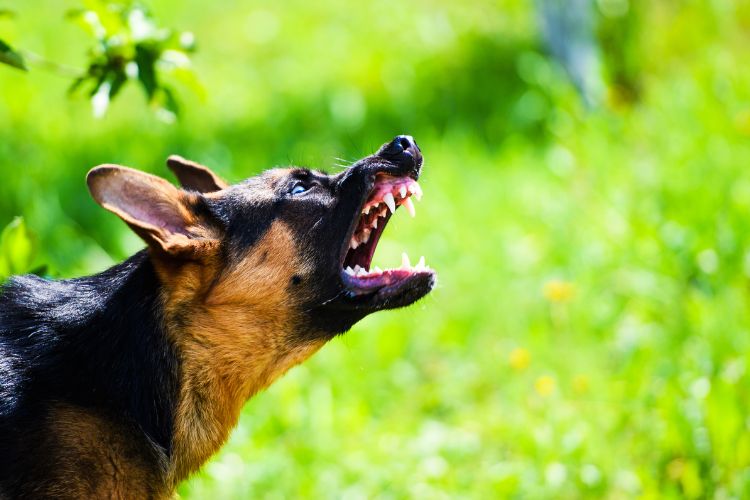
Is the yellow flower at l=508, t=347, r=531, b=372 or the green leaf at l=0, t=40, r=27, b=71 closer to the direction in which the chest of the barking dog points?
the yellow flower

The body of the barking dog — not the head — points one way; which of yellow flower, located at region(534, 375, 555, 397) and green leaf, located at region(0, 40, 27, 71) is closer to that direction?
the yellow flower

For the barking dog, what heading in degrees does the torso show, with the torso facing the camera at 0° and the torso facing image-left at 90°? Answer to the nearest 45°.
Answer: approximately 270°

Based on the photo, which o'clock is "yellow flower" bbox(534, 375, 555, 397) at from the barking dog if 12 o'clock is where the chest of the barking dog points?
The yellow flower is roughly at 11 o'clock from the barking dog.

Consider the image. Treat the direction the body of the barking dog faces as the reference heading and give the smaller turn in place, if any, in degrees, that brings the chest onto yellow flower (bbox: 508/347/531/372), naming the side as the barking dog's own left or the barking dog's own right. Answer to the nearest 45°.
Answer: approximately 45° to the barking dog's own left
